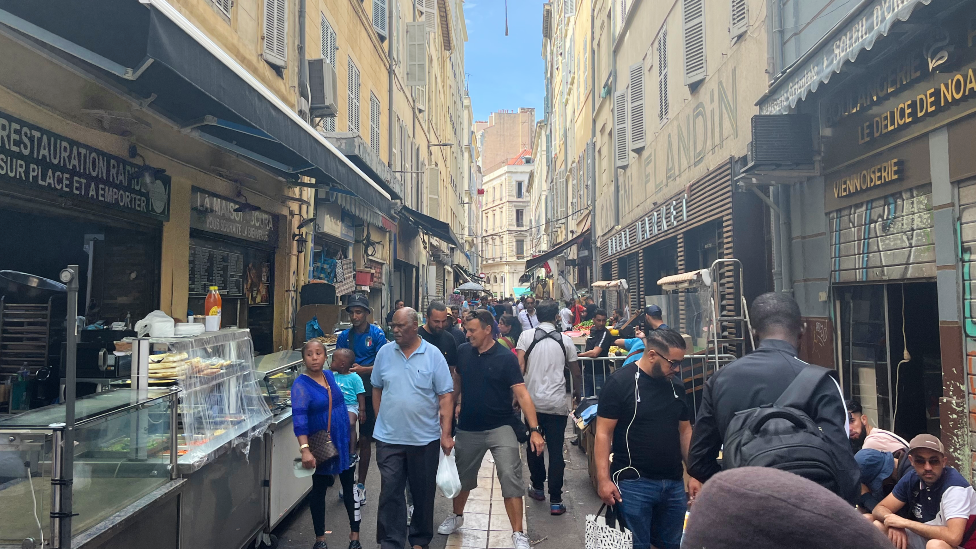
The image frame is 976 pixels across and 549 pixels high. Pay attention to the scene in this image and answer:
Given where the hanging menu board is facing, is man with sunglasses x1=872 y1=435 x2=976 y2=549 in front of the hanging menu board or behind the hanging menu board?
in front

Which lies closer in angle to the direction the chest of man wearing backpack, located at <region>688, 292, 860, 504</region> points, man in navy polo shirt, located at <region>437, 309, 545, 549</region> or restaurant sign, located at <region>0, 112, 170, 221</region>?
the man in navy polo shirt

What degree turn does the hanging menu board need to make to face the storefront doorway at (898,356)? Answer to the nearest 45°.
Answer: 0° — it already faces it

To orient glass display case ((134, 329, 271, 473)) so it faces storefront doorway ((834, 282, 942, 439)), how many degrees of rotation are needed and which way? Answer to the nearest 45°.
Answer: approximately 45° to its left

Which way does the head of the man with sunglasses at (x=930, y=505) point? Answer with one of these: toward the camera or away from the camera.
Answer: toward the camera

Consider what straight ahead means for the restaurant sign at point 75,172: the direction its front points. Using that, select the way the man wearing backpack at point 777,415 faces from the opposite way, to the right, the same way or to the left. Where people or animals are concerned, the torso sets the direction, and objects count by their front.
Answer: to the left

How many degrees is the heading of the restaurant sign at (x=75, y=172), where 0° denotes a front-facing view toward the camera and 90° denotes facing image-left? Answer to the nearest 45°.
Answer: approximately 315°

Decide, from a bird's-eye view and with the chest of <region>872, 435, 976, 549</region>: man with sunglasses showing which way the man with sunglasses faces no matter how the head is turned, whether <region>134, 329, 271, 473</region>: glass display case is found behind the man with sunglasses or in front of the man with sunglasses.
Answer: in front

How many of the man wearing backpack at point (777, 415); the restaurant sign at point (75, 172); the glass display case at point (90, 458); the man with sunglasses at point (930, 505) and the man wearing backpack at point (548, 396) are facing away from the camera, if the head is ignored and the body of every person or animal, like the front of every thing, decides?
2

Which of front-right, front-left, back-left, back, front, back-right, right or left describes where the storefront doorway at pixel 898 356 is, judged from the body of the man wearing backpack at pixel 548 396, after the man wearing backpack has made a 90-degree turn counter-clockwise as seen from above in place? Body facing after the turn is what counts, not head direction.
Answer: back

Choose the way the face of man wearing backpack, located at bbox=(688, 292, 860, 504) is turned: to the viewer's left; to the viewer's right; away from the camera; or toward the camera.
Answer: away from the camera

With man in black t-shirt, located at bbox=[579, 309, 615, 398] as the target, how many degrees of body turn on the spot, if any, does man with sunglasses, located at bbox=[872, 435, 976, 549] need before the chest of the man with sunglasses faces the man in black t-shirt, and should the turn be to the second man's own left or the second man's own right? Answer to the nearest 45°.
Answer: approximately 90° to the second man's own right

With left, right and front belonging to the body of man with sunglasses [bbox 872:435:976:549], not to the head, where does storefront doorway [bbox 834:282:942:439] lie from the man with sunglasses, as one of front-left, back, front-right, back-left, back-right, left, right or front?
back-right

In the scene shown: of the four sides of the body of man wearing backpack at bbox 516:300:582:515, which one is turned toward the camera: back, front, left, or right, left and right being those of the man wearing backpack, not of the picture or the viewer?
back

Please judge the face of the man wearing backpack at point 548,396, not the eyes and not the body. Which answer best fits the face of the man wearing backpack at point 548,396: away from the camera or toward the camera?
away from the camera

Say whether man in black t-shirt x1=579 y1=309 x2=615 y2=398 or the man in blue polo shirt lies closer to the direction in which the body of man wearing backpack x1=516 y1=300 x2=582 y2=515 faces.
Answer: the man in black t-shirt

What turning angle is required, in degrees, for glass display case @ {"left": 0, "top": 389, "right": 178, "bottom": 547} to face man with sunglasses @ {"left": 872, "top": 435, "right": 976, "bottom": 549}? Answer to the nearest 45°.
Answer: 0° — it already faces them

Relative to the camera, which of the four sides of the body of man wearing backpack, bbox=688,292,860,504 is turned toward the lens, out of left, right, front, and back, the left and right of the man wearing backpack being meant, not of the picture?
back

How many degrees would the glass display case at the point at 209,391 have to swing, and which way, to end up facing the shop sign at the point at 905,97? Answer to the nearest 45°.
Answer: approximately 45° to its left
